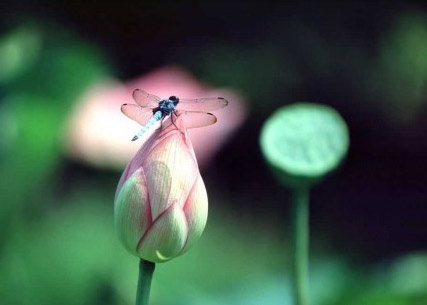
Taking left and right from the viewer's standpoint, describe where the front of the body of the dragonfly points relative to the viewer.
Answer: facing away from the viewer and to the right of the viewer
